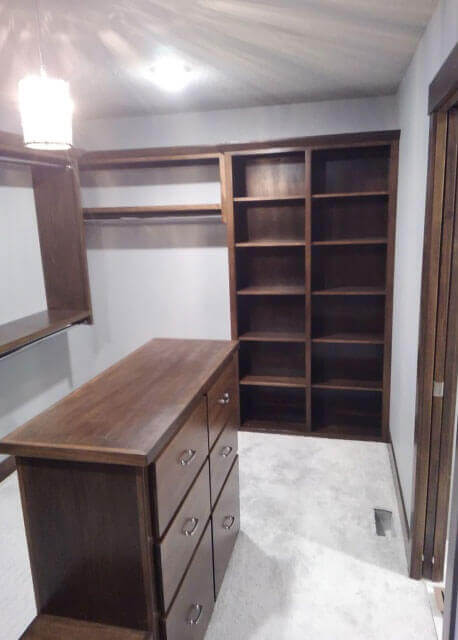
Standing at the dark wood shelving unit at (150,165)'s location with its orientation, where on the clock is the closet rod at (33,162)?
The closet rod is roughly at 2 o'clock from the dark wood shelving unit.

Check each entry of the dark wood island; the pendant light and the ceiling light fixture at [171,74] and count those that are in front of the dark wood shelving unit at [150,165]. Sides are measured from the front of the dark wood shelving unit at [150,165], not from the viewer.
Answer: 3

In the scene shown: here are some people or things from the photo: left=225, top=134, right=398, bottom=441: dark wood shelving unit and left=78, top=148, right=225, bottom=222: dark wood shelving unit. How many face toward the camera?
2

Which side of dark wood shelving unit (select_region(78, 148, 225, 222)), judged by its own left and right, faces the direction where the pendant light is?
front

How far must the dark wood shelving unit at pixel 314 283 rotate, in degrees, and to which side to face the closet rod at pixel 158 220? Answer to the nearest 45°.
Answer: approximately 90° to its right

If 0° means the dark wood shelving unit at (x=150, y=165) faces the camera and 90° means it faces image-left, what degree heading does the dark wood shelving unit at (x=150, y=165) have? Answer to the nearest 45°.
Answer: approximately 0°

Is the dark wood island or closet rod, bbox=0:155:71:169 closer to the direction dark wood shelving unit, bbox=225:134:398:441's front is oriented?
the dark wood island

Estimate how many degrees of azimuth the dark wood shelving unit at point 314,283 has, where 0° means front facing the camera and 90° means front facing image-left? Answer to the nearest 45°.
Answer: approximately 0°

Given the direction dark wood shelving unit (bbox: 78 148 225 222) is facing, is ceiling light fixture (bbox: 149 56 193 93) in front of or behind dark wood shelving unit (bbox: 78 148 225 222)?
in front
